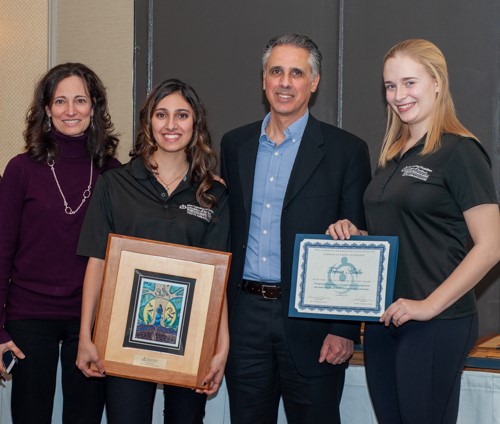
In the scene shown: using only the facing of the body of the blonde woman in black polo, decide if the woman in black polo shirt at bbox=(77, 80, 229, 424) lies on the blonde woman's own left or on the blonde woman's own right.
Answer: on the blonde woman's own right

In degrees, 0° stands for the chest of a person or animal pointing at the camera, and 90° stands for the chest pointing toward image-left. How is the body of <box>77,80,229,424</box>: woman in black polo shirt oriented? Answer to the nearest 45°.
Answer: approximately 0°

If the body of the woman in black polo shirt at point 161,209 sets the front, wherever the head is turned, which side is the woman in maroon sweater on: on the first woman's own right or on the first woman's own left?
on the first woman's own right

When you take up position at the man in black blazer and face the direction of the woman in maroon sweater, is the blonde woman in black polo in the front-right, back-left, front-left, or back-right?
back-left

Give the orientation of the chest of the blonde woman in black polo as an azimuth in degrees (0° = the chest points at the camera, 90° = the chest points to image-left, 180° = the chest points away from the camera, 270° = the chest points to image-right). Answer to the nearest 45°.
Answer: approximately 45°

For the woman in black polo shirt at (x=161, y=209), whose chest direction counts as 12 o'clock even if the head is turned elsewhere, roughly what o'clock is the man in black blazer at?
The man in black blazer is roughly at 9 o'clock from the woman in black polo shirt.

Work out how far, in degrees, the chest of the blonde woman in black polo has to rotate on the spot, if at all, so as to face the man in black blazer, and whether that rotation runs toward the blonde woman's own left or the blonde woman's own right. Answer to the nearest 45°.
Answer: approximately 90° to the blonde woman's own right
